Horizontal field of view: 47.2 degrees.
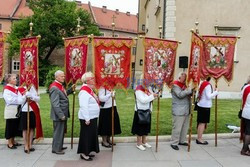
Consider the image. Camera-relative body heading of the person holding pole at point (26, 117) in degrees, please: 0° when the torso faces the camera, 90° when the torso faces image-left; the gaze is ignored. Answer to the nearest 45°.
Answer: approximately 315°

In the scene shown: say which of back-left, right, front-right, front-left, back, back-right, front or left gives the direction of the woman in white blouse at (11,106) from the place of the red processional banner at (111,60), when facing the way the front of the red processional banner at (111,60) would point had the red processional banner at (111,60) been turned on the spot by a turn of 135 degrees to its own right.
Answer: front-left

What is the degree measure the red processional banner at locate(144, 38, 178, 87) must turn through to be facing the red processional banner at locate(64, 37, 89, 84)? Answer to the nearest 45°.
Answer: approximately 90° to its right

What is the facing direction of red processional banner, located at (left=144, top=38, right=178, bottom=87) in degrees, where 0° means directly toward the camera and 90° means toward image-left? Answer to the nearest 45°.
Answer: approximately 0°

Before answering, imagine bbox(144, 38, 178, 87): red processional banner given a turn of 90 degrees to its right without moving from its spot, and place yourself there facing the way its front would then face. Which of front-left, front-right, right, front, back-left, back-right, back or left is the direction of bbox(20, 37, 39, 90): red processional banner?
front

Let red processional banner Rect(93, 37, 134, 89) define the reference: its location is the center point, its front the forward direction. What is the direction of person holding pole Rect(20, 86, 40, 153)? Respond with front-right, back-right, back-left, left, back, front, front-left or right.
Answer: right

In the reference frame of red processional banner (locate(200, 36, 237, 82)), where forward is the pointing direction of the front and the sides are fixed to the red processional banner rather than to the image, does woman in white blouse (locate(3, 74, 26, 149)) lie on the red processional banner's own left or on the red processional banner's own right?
on the red processional banner's own right

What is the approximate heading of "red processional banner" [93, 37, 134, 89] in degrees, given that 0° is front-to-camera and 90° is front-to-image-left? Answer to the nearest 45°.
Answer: approximately 0°

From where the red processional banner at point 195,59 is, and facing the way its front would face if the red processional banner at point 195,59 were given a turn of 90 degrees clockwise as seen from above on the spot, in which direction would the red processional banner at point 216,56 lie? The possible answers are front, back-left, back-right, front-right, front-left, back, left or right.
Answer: back
